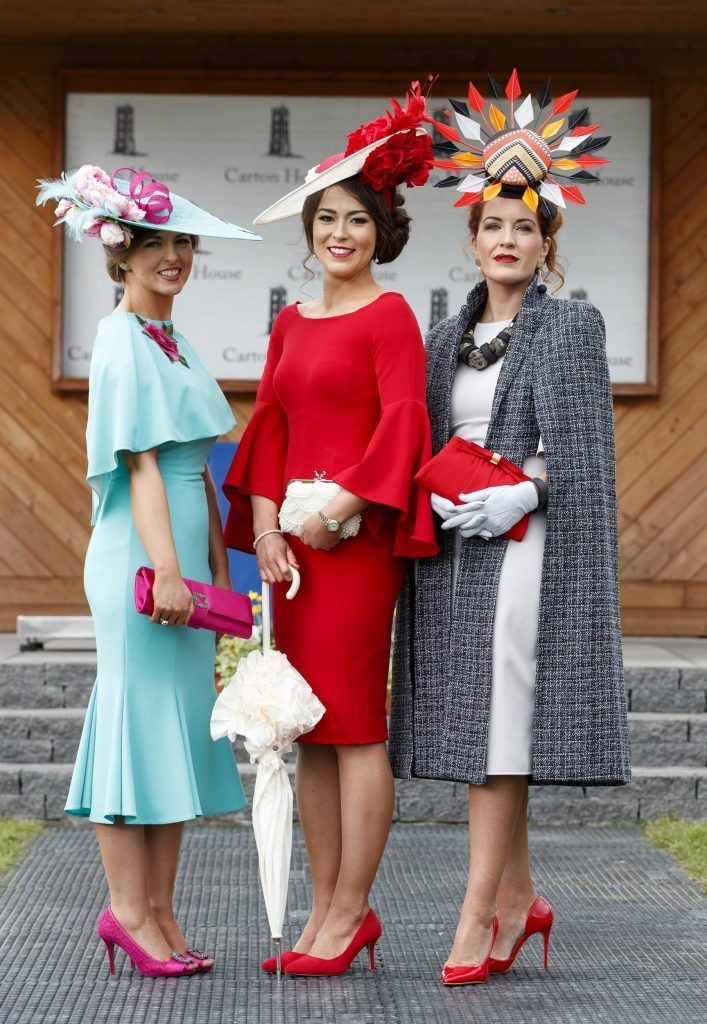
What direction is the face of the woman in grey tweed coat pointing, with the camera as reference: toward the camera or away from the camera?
toward the camera

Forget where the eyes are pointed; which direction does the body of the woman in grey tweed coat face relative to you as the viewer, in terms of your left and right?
facing the viewer and to the left of the viewer

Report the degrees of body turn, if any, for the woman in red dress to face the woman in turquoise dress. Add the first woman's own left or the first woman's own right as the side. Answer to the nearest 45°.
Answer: approximately 45° to the first woman's own right

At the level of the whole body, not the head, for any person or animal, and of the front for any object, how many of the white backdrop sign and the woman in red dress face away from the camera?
0

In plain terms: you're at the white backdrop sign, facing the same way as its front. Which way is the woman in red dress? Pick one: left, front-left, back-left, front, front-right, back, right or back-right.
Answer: front

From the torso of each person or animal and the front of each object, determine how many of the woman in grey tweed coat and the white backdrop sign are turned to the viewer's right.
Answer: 0

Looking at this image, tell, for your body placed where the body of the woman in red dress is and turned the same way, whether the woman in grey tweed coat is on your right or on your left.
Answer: on your left

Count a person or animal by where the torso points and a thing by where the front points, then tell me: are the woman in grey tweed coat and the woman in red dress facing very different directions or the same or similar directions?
same or similar directions

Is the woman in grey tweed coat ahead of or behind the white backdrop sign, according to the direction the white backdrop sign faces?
ahead

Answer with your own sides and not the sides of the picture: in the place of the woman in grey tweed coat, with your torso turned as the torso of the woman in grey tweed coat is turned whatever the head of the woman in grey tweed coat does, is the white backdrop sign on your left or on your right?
on your right

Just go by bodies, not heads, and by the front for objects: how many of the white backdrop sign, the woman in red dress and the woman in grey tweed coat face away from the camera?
0

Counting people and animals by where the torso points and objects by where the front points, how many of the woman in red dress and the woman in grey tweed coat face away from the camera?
0

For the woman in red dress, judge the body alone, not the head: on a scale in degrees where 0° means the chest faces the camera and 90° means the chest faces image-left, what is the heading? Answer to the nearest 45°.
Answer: approximately 45°

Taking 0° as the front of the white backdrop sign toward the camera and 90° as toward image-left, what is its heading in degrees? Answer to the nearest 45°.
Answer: approximately 0°

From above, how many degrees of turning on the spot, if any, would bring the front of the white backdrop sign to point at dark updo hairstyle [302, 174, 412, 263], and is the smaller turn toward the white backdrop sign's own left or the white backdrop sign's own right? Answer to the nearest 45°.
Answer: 0° — it already faces it

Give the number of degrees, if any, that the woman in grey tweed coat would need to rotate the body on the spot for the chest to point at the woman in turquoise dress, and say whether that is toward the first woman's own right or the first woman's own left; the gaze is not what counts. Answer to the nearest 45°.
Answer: approximately 45° to the first woman's own right

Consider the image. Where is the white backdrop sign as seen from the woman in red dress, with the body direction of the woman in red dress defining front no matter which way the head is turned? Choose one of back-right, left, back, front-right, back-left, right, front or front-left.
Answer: back-right
